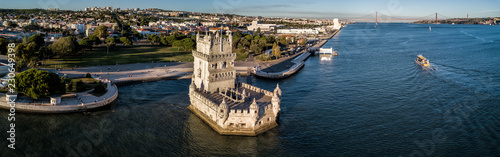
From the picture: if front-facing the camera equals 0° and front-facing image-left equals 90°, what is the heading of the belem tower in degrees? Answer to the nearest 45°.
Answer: approximately 315°

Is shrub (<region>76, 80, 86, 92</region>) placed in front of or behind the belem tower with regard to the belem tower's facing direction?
behind

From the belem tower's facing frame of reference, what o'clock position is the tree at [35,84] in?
The tree is roughly at 5 o'clock from the belem tower.
